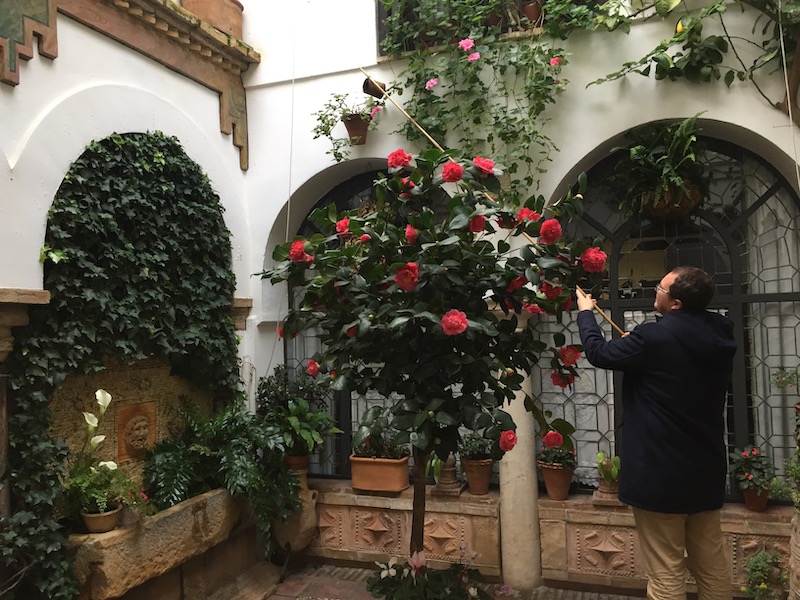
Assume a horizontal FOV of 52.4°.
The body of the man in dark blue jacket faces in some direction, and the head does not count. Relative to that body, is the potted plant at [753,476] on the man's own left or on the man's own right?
on the man's own right

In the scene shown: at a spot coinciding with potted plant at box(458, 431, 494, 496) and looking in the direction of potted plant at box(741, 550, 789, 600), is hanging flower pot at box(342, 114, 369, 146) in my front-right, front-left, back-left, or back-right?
back-right

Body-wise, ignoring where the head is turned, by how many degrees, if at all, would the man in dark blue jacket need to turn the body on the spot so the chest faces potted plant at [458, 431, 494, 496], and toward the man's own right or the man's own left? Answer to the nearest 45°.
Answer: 0° — they already face it

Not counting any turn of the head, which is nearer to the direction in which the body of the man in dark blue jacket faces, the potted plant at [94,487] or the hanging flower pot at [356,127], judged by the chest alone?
the hanging flower pot

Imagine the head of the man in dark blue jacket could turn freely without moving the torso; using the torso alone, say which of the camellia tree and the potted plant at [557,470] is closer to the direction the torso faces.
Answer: the potted plant

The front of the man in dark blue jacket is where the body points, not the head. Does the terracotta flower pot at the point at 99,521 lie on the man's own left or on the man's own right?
on the man's own left

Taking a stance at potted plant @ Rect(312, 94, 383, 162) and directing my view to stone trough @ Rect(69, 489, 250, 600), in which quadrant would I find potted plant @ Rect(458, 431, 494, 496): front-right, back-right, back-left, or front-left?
back-left

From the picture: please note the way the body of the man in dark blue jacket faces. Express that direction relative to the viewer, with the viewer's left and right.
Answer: facing away from the viewer and to the left of the viewer
